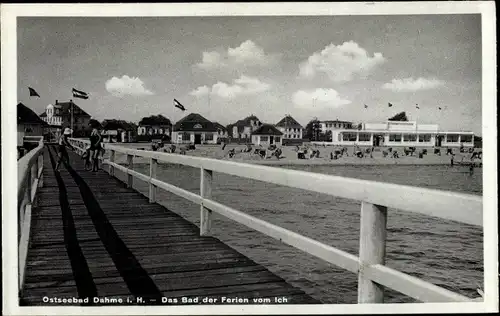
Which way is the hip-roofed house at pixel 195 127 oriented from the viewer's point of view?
toward the camera

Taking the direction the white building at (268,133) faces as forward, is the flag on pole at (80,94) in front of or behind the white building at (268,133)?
in front

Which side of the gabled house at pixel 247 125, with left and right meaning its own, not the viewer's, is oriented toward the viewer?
front

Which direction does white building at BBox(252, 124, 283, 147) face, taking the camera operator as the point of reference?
facing the viewer

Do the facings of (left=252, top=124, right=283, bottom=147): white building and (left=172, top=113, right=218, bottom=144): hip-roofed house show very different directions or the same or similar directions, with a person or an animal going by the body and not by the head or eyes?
same or similar directions
